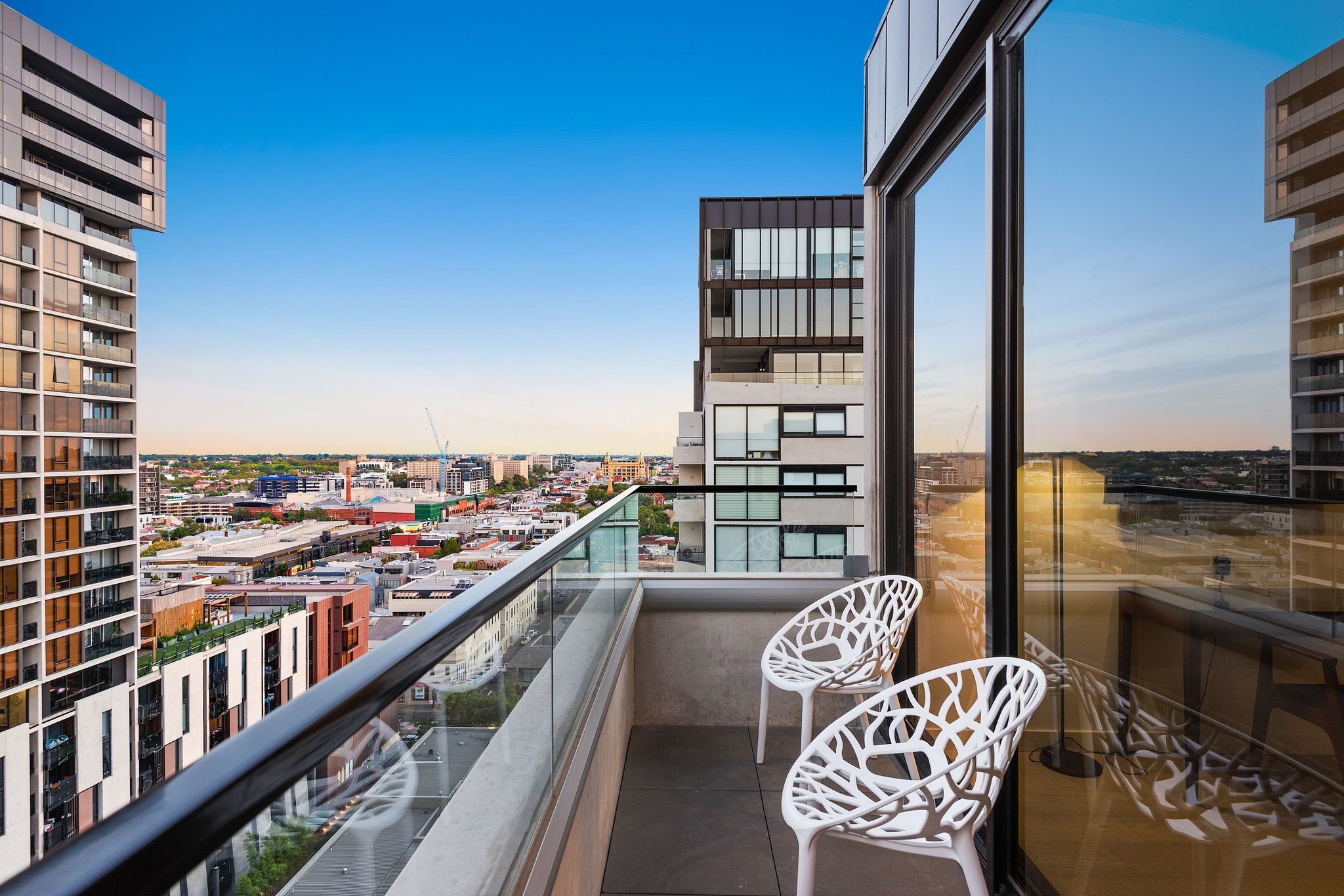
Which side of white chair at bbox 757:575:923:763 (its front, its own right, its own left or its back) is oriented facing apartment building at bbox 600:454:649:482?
right

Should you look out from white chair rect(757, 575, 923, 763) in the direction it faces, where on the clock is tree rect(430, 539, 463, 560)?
The tree is roughly at 3 o'clock from the white chair.

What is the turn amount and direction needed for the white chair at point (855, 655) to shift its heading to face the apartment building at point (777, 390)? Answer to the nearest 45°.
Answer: approximately 135° to its right

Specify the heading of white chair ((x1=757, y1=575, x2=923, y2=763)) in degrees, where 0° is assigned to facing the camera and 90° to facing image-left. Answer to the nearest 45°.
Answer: approximately 45°

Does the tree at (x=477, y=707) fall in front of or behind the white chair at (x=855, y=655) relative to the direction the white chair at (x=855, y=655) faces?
in front

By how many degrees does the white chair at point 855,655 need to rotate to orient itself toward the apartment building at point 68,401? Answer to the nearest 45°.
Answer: approximately 90° to its right

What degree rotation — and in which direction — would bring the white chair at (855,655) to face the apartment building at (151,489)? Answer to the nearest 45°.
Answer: approximately 90° to its right
